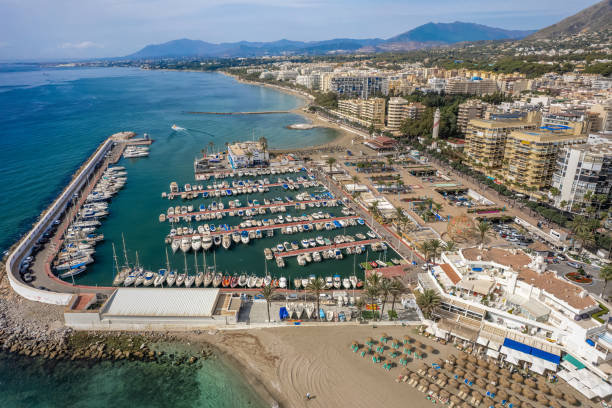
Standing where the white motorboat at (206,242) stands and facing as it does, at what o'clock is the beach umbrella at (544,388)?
The beach umbrella is roughly at 11 o'clock from the white motorboat.

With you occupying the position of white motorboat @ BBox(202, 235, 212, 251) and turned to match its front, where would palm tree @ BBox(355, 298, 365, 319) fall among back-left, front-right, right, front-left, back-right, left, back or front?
front-left

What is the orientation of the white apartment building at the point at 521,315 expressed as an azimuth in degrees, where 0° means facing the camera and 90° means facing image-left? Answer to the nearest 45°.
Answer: approximately 45°

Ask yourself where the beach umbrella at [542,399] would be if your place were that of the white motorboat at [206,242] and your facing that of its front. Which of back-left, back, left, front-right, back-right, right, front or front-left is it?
front-left

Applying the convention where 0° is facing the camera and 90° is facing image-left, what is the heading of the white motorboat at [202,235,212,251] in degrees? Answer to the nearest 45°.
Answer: approximately 0°

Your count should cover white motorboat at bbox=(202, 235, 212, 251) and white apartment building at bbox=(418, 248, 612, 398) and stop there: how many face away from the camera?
0

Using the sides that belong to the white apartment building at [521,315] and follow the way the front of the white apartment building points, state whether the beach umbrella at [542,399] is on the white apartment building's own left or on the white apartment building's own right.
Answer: on the white apartment building's own left

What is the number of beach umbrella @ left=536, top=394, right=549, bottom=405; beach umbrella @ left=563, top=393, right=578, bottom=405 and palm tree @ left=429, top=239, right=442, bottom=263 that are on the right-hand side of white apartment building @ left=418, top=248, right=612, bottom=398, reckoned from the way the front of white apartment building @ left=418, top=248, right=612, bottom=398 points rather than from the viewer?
1
